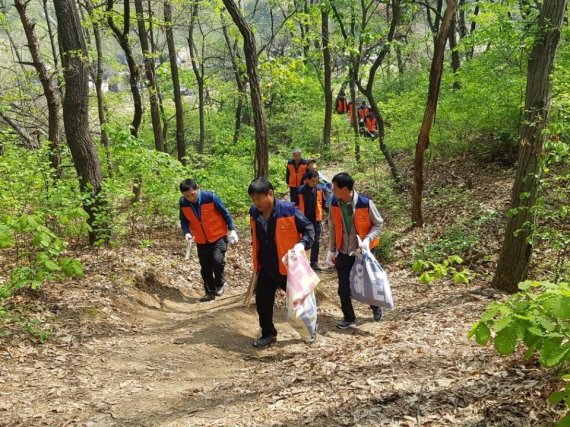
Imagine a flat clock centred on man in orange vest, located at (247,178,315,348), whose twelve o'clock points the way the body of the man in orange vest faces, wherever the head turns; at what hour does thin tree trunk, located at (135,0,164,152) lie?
The thin tree trunk is roughly at 4 o'clock from the man in orange vest.

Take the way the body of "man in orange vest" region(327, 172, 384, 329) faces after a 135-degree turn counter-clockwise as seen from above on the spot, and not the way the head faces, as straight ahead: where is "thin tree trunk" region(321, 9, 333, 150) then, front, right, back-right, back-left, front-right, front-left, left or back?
left

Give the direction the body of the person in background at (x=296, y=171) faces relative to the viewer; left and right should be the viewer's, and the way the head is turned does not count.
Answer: facing the viewer

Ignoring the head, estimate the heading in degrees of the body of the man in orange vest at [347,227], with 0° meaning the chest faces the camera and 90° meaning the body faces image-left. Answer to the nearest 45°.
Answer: approximately 45°

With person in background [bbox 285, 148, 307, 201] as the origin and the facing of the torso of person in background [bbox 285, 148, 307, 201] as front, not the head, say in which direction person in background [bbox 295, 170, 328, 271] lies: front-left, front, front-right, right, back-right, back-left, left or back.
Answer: front

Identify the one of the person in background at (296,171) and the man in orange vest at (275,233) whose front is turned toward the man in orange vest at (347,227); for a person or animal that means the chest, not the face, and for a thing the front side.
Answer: the person in background

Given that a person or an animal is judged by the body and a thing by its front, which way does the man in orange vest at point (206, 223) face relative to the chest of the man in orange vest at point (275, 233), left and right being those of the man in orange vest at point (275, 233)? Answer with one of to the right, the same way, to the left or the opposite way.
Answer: the same way

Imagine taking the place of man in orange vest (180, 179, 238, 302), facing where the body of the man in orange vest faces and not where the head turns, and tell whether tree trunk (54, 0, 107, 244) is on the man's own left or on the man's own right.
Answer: on the man's own right

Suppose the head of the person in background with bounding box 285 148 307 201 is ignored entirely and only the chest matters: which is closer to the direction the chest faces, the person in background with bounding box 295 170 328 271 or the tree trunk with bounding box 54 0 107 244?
the person in background

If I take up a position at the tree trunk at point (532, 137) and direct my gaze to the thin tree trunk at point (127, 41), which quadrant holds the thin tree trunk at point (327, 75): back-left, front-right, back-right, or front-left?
front-right

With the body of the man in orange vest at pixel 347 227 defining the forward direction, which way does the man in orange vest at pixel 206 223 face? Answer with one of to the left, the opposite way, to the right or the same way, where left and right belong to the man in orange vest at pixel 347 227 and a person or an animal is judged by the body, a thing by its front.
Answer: the same way

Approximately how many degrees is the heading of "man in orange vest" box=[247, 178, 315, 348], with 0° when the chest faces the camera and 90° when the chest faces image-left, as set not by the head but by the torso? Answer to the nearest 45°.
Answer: approximately 45°
